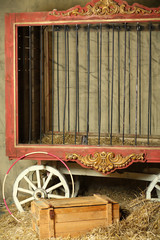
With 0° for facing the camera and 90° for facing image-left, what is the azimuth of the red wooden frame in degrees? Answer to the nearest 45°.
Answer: approximately 0°
